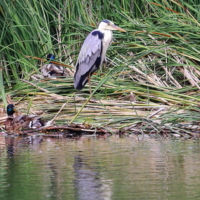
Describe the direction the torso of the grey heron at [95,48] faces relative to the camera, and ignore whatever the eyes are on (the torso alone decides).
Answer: to the viewer's right
